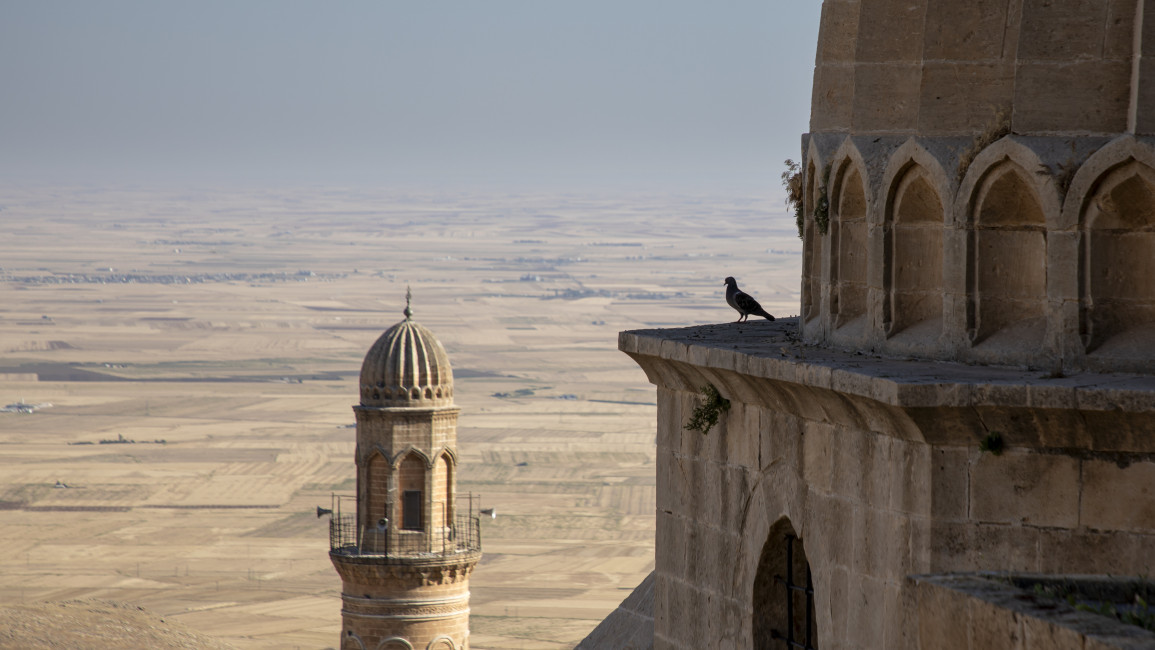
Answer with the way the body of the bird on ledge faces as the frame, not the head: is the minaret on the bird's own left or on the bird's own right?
on the bird's own right

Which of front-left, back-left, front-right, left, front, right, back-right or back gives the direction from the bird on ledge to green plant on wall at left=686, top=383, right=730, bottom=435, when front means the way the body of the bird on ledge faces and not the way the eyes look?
left

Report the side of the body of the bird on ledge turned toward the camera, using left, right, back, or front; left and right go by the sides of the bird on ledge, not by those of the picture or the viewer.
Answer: left
